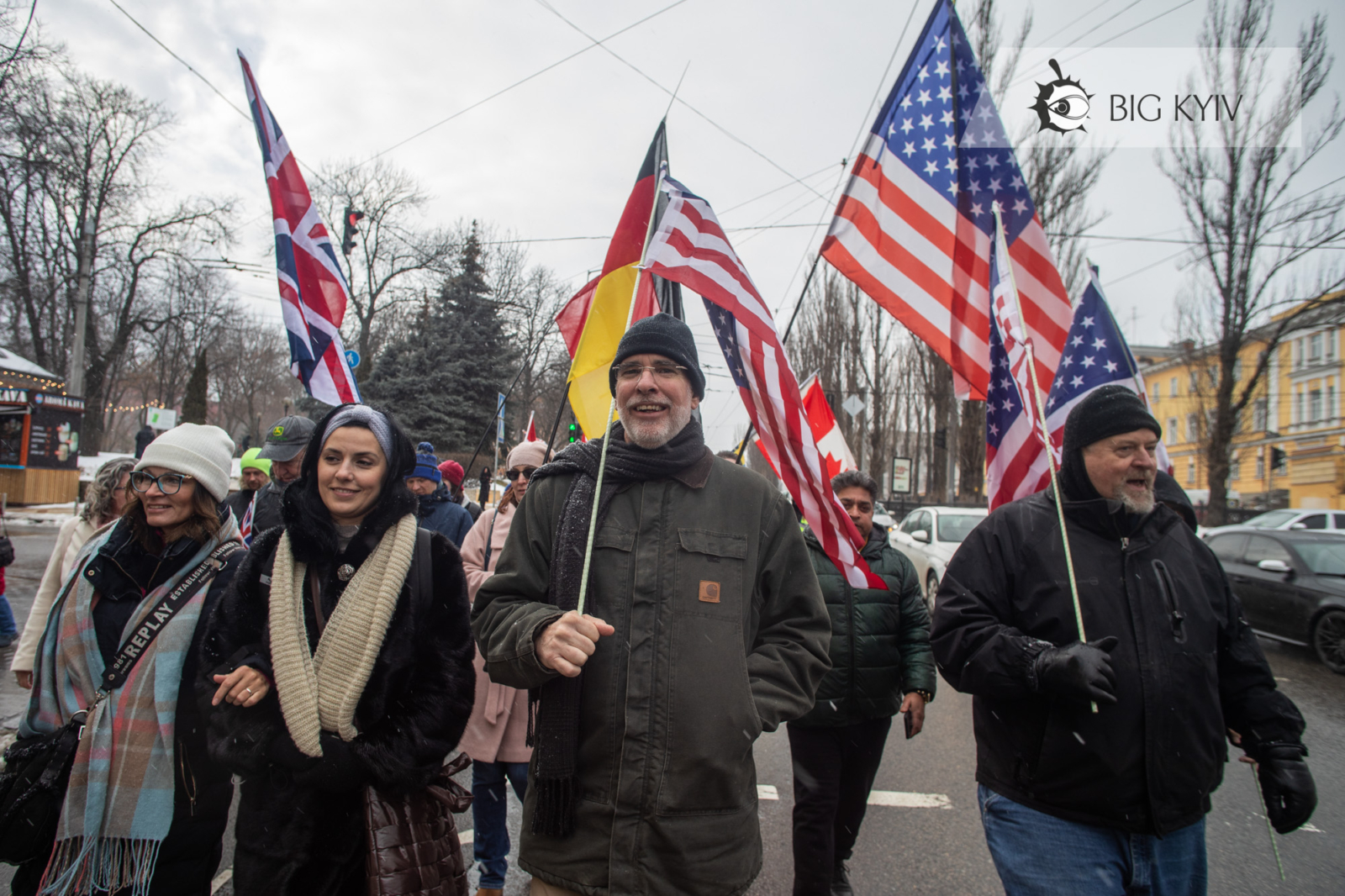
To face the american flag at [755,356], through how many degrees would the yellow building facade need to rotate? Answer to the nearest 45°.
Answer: approximately 45° to its left

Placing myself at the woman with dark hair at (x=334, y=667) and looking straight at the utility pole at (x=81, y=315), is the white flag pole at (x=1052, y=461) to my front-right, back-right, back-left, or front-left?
back-right

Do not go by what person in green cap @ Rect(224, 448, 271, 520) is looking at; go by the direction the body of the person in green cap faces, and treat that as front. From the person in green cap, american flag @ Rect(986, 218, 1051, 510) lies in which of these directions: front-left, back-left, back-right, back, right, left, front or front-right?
front-left

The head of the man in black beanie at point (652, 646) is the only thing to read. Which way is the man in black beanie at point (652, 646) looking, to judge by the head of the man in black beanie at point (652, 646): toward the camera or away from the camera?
toward the camera

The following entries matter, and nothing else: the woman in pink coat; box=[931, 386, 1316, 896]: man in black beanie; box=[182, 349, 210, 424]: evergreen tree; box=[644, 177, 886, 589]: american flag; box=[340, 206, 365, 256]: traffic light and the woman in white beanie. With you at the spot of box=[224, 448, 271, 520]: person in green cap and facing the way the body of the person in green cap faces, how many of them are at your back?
2

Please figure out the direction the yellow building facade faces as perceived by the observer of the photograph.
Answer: facing the viewer and to the left of the viewer

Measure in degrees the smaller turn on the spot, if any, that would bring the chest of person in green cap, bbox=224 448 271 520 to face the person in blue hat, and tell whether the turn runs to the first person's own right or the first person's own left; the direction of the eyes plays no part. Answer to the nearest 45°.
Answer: approximately 45° to the first person's own left

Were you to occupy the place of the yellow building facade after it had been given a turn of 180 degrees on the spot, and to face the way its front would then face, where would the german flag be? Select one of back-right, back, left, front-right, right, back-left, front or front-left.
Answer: back-right

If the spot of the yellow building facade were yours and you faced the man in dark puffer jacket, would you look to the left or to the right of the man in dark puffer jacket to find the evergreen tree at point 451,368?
right

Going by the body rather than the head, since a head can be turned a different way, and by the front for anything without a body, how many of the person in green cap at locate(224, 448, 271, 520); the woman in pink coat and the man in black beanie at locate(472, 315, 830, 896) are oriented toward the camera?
3

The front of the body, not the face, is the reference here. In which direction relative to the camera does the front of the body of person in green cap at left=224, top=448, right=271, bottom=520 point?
toward the camera

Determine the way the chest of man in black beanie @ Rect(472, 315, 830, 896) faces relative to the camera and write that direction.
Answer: toward the camera

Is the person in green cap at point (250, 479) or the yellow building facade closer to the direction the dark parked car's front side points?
the person in green cap

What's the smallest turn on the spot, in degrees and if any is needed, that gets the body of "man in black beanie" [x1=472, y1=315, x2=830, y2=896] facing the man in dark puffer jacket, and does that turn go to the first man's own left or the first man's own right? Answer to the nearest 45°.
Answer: approximately 135° to the first man's own left

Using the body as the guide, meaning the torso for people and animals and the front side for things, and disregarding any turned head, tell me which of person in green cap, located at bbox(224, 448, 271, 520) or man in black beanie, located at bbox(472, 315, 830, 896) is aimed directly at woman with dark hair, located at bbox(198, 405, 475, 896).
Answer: the person in green cap

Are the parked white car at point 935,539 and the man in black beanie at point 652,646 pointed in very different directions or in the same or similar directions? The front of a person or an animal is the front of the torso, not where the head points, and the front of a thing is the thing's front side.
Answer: same or similar directions

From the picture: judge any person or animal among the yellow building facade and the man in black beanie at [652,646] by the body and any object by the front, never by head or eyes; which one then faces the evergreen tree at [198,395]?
the yellow building facade

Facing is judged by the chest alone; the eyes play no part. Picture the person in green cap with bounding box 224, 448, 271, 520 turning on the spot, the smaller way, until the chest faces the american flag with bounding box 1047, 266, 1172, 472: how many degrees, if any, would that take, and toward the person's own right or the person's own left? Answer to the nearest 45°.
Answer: approximately 45° to the person's own left

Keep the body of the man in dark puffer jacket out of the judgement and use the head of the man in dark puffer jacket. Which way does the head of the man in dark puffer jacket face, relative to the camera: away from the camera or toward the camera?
toward the camera
